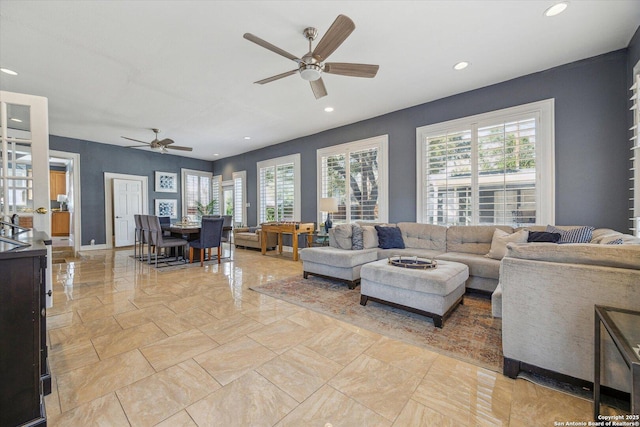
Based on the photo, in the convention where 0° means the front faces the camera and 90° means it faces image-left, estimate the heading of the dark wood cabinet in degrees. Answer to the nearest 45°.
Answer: approximately 270°

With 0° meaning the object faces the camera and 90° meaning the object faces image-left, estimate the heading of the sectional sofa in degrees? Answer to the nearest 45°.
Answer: approximately 45°

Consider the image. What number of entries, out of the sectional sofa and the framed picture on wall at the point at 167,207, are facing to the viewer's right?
0

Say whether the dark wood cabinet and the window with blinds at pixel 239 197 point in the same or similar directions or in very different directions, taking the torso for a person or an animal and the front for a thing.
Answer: very different directions

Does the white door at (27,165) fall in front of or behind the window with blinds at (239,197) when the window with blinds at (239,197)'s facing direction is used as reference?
in front

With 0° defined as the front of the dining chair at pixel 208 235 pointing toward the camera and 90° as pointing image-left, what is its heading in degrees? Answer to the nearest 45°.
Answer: approximately 135°

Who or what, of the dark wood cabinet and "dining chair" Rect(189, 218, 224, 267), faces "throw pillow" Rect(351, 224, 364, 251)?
the dark wood cabinet

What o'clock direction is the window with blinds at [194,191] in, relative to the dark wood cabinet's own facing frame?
The window with blinds is roughly at 10 o'clock from the dark wood cabinet.

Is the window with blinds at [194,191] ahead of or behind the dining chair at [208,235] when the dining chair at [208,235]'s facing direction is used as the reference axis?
ahead

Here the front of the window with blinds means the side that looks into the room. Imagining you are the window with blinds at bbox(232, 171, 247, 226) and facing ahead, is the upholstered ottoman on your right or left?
on your left
